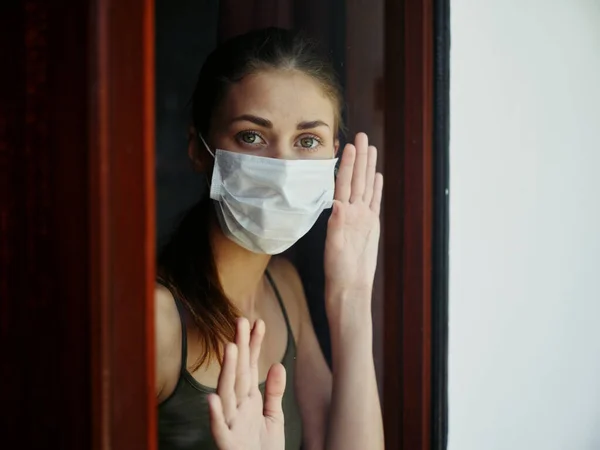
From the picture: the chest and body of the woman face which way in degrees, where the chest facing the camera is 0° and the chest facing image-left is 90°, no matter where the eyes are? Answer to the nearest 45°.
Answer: approximately 315°
